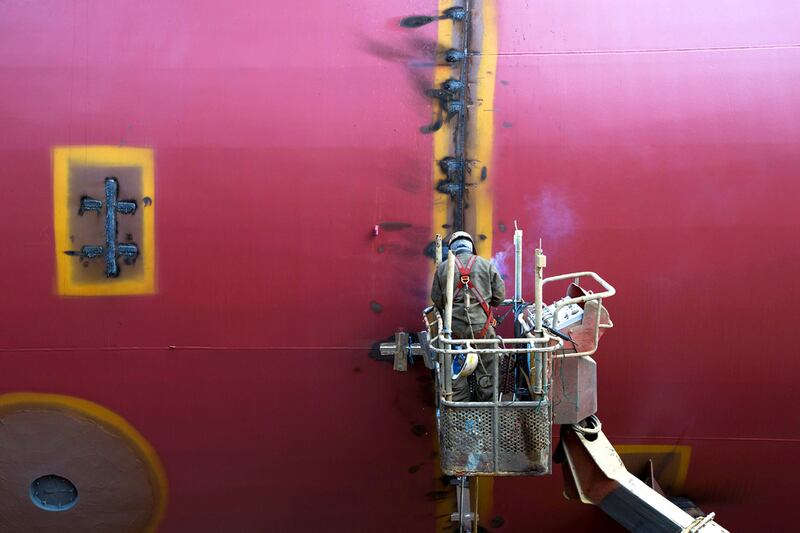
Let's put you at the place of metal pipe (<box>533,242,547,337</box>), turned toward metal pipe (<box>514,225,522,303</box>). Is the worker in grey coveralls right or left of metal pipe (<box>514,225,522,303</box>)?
left

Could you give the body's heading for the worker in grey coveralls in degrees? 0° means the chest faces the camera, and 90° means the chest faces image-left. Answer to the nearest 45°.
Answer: approximately 180°

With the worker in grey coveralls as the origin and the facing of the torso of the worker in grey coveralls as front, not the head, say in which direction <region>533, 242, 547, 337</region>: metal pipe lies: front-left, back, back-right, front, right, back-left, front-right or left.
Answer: back-right
